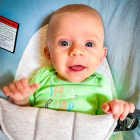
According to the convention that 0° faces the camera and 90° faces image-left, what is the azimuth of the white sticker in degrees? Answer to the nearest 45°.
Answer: approximately 0°

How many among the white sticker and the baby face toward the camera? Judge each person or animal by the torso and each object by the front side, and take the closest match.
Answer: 2

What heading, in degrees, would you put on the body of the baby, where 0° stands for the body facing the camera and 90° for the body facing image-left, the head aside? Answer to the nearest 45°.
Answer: approximately 0°
